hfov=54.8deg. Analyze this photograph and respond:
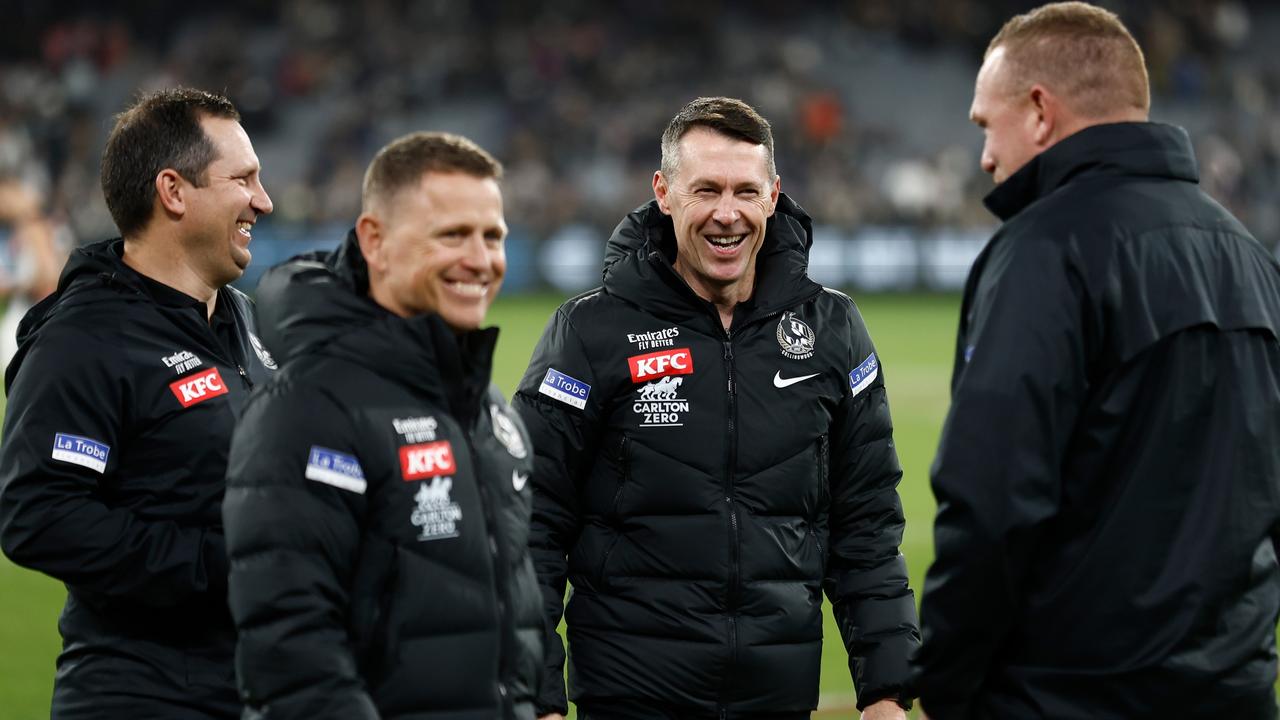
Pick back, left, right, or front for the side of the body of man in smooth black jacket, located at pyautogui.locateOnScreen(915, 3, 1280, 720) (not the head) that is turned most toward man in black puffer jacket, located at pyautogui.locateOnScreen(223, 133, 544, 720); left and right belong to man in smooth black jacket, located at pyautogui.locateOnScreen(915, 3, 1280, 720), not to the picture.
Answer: left

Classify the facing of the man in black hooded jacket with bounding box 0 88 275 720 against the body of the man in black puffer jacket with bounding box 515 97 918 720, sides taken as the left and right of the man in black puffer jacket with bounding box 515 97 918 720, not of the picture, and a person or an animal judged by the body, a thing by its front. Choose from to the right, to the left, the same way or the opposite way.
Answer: to the left

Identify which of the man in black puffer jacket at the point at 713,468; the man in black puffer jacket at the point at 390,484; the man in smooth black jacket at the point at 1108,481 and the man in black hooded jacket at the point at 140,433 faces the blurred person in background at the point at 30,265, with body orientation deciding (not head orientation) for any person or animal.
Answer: the man in smooth black jacket at the point at 1108,481

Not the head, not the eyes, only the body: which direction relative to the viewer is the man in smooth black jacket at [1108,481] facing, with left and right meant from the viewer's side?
facing away from the viewer and to the left of the viewer

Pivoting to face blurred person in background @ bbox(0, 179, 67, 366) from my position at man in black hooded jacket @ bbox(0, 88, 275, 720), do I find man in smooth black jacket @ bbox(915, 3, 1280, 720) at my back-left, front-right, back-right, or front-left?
back-right

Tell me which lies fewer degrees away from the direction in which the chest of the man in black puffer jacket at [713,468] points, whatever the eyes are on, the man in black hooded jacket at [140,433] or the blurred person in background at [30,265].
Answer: the man in black hooded jacket

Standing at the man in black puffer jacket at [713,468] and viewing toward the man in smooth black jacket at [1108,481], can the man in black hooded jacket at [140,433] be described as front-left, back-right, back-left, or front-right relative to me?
back-right

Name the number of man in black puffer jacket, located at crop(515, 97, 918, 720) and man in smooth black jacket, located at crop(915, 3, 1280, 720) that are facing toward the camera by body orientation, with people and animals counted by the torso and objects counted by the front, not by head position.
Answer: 1

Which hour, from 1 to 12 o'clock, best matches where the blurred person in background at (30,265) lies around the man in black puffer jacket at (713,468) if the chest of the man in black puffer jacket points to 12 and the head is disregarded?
The blurred person in background is roughly at 5 o'clock from the man in black puffer jacket.

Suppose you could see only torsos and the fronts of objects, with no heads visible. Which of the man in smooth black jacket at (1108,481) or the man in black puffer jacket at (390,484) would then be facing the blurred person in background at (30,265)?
the man in smooth black jacket at (1108,481)

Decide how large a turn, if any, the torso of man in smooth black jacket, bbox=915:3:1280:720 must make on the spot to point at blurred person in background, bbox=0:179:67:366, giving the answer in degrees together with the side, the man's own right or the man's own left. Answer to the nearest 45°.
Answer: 0° — they already face them

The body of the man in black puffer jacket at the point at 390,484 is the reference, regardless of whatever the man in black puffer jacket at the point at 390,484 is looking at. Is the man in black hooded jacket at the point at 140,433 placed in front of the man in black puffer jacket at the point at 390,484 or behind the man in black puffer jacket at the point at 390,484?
behind

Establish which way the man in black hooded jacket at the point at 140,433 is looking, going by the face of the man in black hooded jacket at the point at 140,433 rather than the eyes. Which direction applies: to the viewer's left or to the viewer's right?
to the viewer's right

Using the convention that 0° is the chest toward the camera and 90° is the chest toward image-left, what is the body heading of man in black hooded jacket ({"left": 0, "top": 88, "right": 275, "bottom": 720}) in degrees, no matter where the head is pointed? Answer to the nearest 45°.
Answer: approximately 315°
